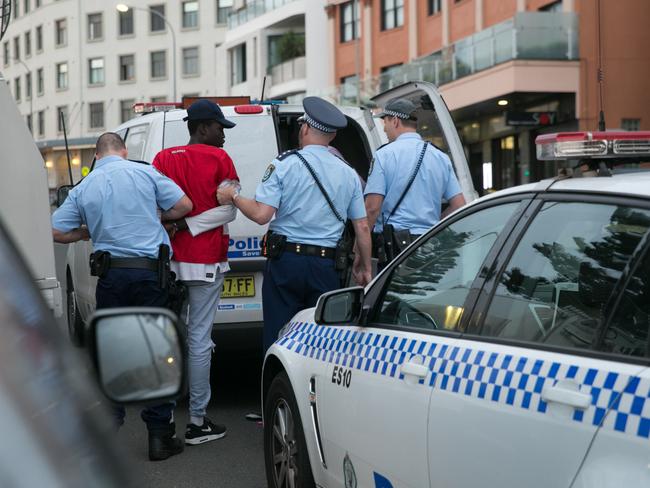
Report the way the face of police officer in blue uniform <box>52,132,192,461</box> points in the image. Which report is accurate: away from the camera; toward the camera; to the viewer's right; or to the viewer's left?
away from the camera

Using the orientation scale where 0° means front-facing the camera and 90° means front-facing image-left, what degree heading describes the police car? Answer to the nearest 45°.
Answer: approximately 135°

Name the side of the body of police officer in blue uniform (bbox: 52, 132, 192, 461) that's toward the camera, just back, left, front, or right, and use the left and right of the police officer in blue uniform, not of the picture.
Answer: back

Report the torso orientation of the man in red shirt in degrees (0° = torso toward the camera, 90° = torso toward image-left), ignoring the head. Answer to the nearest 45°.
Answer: approximately 225°

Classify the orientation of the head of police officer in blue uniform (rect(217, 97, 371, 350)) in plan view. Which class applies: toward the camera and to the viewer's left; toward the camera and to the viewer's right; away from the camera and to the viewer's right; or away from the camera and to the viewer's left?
away from the camera and to the viewer's left

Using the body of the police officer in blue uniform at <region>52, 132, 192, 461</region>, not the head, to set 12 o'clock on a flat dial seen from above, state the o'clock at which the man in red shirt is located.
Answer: The man in red shirt is roughly at 2 o'clock from the police officer in blue uniform.

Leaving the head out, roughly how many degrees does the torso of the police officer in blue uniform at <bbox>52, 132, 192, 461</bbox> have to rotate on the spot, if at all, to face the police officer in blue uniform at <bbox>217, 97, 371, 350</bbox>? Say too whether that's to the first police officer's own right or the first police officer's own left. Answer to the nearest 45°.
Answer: approximately 90° to the first police officer's own right
